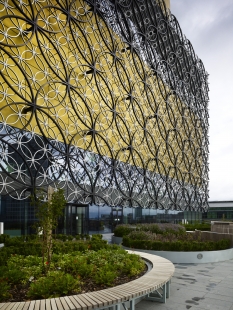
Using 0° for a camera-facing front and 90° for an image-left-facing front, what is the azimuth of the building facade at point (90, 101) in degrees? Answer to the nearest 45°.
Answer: approximately 315°

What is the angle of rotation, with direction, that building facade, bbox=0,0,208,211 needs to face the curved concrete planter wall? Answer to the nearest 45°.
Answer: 0° — it already faces it

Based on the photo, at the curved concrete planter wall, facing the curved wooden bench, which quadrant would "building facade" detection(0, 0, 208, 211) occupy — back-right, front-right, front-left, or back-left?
back-right

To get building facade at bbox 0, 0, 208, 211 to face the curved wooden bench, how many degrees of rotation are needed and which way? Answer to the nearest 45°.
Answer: approximately 45° to its right
